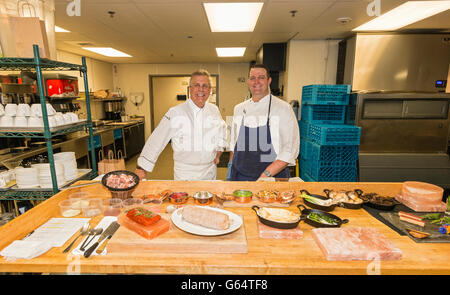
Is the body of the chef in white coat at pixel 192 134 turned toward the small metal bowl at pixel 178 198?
yes

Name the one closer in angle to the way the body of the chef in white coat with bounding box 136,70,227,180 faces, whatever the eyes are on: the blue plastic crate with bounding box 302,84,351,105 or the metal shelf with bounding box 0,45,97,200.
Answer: the metal shelf

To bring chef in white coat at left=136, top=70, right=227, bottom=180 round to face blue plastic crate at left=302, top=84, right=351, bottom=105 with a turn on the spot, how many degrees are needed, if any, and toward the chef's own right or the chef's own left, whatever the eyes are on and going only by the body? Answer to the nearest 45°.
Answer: approximately 135° to the chef's own left

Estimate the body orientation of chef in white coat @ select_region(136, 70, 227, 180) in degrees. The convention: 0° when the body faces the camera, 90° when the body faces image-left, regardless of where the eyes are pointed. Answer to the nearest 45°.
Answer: approximately 0°
